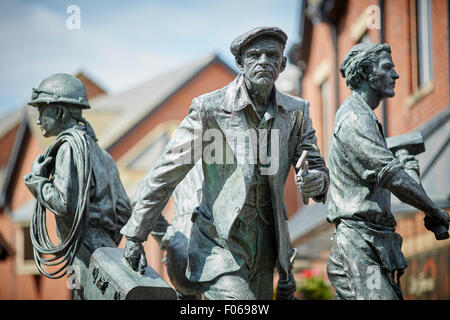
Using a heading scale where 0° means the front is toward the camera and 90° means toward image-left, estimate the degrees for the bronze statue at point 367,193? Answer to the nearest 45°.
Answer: approximately 270°

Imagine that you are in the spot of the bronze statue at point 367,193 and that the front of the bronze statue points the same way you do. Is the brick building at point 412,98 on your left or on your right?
on your left
